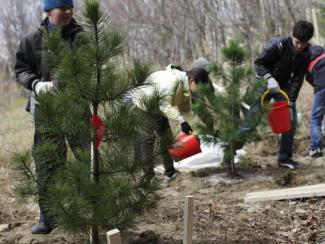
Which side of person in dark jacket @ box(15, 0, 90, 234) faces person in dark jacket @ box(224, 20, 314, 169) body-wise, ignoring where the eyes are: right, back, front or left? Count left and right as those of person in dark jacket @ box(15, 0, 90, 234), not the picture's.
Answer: left

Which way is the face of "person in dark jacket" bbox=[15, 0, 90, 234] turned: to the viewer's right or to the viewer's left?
to the viewer's right

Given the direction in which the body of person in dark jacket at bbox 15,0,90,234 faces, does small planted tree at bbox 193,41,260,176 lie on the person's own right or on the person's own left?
on the person's own left

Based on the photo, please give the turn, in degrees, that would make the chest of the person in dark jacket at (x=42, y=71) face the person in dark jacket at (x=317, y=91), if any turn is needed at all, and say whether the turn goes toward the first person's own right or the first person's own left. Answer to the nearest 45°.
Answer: approximately 90° to the first person's own left

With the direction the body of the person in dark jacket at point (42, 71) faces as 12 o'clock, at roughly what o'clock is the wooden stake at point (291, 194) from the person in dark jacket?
The wooden stake is roughly at 10 o'clock from the person in dark jacket.

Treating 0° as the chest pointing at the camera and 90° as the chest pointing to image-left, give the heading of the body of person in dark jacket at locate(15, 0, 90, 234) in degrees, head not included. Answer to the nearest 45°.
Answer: approximately 315°

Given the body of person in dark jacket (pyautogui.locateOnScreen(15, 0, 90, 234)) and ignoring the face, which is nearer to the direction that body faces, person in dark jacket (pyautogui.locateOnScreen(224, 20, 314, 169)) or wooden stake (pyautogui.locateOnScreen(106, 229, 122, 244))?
the wooden stake

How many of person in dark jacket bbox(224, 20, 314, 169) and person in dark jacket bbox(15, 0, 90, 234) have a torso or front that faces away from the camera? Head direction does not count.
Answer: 0
